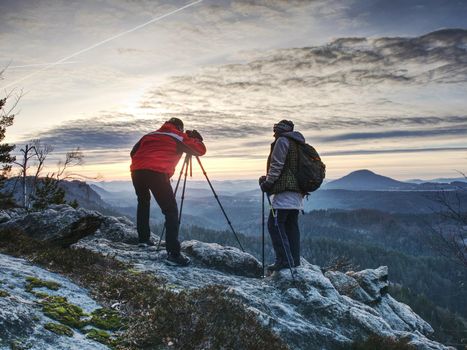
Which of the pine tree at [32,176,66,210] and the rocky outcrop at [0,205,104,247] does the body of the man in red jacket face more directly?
the pine tree

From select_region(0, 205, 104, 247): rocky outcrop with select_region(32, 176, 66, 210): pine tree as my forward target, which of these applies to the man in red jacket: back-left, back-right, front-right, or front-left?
back-right

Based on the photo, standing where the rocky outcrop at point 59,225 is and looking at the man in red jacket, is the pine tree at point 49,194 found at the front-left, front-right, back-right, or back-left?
back-left

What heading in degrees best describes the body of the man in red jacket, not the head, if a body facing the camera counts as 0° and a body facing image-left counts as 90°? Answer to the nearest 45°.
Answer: approximately 225°

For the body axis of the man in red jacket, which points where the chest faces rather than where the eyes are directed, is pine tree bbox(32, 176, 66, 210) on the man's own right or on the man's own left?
on the man's own left
